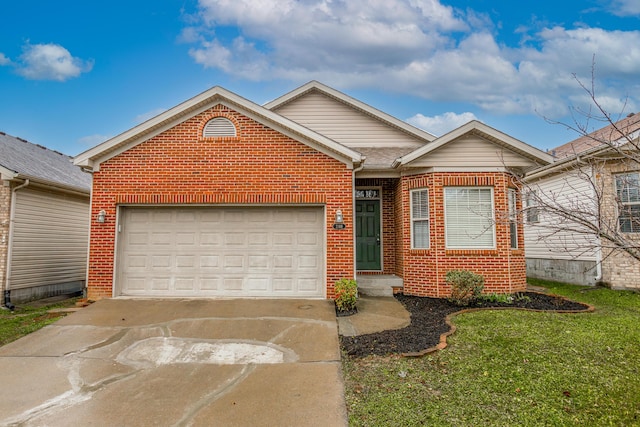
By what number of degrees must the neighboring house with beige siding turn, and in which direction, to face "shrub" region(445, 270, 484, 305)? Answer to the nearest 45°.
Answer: approximately 90° to its left

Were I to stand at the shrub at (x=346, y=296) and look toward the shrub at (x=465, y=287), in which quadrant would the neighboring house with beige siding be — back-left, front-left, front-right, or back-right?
back-left

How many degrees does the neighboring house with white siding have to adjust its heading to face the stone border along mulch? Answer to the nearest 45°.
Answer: approximately 45° to its right

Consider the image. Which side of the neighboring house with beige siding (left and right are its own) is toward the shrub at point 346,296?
left

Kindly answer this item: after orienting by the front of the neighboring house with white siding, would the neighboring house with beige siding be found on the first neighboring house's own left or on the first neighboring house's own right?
on the first neighboring house's own right

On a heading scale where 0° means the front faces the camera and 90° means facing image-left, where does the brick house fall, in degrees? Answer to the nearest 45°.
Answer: approximately 0°

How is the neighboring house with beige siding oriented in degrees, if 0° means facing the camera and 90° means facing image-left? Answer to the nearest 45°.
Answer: approximately 45°

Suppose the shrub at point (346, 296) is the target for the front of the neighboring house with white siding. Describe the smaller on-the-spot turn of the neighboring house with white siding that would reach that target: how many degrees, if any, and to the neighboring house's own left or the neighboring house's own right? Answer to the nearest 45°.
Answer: approximately 90° to the neighboring house's own right
